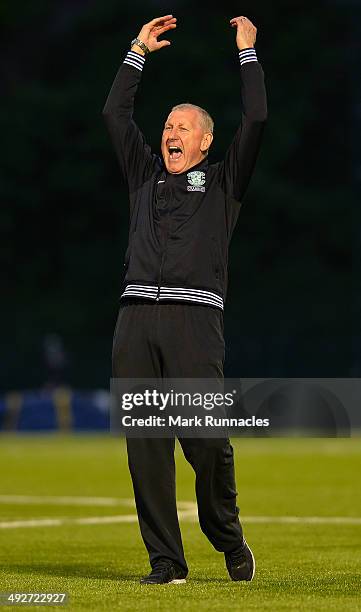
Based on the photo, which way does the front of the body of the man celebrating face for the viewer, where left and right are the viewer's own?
facing the viewer and to the left of the viewer
